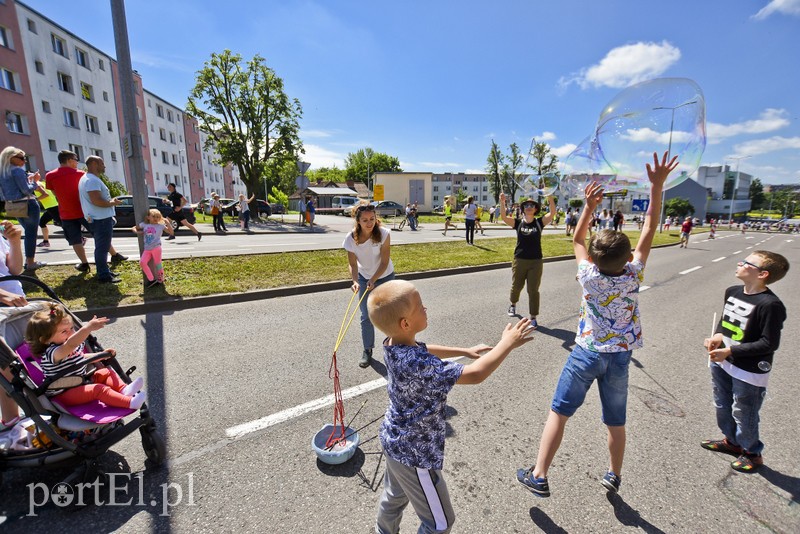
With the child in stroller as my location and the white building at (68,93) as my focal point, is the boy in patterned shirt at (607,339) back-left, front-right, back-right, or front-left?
back-right

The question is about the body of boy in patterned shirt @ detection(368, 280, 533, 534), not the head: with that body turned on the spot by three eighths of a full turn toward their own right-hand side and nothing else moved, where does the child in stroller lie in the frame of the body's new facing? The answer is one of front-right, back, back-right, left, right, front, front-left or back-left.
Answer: right

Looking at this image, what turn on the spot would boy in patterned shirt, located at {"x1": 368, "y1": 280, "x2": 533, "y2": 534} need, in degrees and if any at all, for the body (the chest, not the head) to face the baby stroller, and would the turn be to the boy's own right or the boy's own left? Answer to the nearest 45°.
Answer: approximately 135° to the boy's own left

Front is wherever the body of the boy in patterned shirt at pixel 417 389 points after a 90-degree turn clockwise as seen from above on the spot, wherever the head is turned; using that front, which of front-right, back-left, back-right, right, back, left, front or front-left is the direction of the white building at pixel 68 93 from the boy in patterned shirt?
back

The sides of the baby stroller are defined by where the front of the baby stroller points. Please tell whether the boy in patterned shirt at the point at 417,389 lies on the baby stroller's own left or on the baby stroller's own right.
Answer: on the baby stroller's own right

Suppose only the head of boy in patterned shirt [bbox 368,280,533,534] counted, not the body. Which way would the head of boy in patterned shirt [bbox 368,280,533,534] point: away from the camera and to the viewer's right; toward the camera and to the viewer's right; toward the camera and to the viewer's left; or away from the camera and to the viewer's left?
away from the camera and to the viewer's right

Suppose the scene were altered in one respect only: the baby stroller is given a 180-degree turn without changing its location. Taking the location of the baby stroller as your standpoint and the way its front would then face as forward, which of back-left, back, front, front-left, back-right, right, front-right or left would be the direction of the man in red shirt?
right

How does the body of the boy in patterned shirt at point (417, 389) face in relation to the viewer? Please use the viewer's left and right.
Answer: facing away from the viewer and to the right of the viewer

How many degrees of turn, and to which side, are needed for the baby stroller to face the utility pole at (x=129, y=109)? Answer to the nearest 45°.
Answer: approximately 90° to its left

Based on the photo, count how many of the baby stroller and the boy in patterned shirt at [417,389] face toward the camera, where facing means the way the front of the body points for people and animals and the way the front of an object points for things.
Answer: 0

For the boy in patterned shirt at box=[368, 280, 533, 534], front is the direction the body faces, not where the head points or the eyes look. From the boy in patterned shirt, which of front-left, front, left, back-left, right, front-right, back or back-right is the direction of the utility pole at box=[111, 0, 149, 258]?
left

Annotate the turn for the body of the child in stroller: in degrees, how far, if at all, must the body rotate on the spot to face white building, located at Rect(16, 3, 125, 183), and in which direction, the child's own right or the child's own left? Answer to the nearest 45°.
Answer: approximately 90° to the child's own left

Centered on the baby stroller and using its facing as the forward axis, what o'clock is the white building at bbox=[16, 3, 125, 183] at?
The white building is roughly at 9 o'clock from the baby stroller.

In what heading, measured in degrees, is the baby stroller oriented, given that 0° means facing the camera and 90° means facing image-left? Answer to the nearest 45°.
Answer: approximately 270°

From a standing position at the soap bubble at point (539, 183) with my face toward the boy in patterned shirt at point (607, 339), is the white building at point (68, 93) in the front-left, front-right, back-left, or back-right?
back-right

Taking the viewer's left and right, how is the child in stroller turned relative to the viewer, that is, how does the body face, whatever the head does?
facing to the right of the viewer

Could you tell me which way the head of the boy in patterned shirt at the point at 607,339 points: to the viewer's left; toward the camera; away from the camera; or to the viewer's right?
away from the camera
